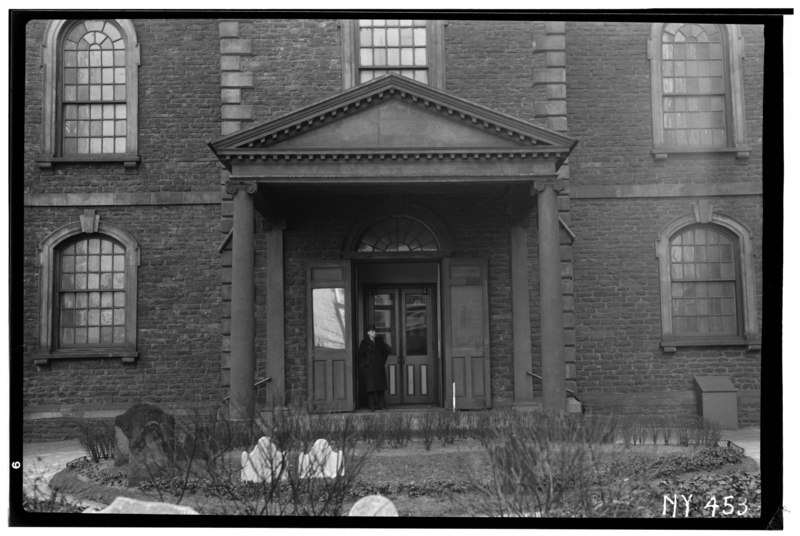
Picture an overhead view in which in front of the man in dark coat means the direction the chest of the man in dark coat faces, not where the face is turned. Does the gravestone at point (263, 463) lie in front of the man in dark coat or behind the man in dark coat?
in front

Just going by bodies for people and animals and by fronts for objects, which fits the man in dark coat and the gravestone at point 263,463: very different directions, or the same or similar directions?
same or similar directions

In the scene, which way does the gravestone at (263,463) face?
toward the camera

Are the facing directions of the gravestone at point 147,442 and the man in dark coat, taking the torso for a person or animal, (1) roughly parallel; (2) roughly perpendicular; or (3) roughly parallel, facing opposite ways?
roughly parallel

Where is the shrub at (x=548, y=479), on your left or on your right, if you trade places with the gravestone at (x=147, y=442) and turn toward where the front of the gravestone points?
on your left

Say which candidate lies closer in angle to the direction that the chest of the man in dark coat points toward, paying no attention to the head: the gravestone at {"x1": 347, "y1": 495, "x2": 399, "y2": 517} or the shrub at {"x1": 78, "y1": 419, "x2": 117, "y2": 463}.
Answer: the gravestone

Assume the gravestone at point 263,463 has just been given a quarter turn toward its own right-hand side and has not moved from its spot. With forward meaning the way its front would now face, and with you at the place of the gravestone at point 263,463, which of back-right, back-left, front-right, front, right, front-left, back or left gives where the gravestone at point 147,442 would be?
front-right

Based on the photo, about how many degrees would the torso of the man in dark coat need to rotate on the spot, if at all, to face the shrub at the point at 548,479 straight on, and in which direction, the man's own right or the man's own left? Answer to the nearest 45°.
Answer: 0° — they already face it

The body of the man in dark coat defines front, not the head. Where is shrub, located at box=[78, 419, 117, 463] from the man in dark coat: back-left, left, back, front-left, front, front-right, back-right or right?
front-right

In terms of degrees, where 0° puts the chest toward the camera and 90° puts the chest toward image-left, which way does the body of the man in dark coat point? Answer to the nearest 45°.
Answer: approximately 0°

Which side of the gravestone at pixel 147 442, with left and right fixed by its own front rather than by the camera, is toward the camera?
front

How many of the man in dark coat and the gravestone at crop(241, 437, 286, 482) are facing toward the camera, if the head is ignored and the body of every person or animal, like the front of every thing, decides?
2

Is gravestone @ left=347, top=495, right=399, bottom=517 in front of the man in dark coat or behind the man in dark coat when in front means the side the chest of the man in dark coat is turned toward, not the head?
in front

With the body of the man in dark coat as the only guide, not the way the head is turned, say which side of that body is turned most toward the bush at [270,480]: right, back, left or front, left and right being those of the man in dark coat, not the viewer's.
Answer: front

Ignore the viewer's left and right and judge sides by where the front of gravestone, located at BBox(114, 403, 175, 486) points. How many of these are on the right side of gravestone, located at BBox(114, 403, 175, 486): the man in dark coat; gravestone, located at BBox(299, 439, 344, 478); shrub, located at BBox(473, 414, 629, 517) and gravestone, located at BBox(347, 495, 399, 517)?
0
